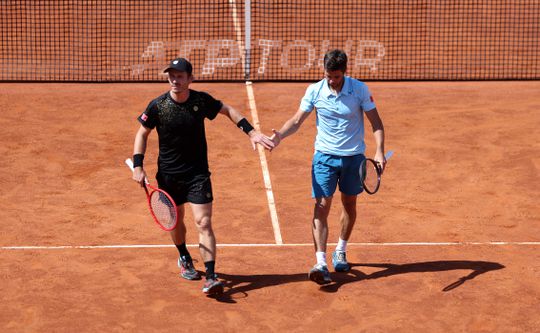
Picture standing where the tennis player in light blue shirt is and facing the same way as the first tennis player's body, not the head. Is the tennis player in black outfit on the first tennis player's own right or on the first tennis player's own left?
on the first tennis player's own right

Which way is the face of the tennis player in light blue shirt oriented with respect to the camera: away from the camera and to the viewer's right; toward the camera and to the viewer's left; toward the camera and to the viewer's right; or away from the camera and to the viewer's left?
toward the camera and to the viewer's left

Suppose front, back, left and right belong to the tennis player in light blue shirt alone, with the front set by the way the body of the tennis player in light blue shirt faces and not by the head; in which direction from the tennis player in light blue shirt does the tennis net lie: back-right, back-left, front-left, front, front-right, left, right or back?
back

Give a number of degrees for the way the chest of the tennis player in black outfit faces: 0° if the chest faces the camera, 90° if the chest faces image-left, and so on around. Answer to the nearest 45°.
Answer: approximately 0°

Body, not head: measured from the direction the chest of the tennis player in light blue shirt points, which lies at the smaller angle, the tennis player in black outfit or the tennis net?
the tennis player in black outfit

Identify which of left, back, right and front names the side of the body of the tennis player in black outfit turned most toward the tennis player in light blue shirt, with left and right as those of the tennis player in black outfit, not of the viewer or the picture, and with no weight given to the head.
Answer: left

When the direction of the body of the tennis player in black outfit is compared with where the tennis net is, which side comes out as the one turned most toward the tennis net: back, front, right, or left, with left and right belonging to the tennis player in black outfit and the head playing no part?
back

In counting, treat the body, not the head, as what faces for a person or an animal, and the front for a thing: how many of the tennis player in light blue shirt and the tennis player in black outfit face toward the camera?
2
